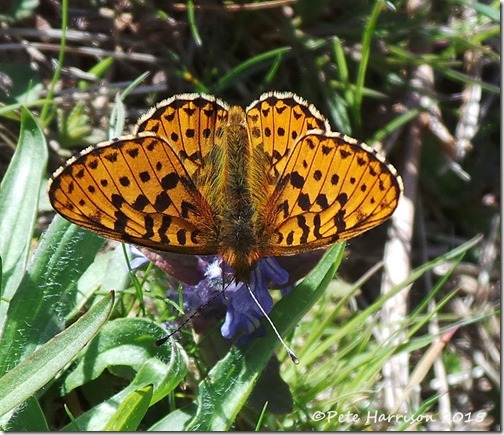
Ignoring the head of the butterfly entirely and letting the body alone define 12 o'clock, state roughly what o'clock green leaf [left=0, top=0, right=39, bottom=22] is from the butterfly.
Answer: The green leaf is roughly at 5 o'clock from the butterfly.

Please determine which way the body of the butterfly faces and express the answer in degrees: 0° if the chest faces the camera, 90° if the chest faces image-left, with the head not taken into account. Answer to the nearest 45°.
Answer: approximately 0°
